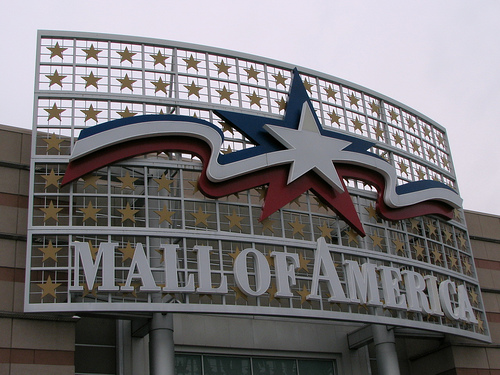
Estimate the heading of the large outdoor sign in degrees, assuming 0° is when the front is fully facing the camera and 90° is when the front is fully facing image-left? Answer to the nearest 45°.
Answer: approximately 315°
